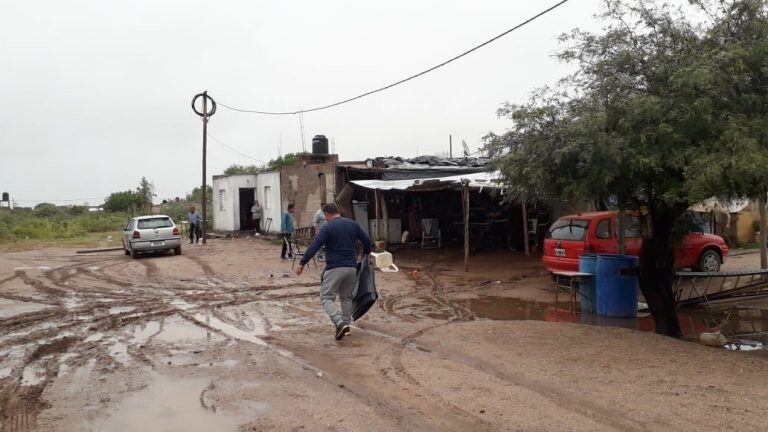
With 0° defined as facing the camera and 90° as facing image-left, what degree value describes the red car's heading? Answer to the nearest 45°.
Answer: approximately 225°

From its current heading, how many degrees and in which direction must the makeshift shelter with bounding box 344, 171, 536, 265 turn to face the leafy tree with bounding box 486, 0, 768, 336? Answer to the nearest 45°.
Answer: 0° — it already faces it

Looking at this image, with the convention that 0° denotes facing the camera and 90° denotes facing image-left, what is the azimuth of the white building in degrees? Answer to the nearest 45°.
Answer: approximately 0°

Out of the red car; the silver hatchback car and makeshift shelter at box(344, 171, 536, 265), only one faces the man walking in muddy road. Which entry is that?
the makeshift shelter

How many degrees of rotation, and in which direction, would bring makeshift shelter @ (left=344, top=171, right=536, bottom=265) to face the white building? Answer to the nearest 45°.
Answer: approximately 135° to its right

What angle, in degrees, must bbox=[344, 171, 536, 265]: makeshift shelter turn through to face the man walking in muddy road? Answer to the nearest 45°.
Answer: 0° — it already faces them

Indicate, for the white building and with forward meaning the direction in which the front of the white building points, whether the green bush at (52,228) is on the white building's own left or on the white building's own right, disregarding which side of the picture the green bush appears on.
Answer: on the white building's own right
